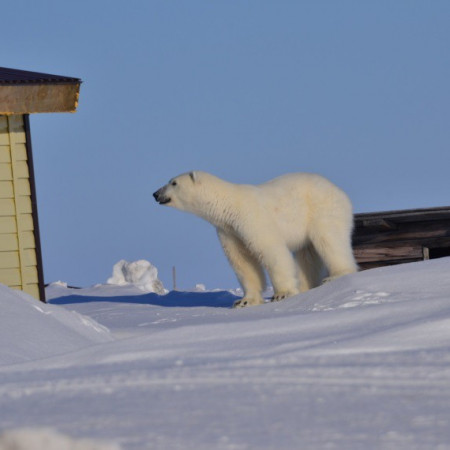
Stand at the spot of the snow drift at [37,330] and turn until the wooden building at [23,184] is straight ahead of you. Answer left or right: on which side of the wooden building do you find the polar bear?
right

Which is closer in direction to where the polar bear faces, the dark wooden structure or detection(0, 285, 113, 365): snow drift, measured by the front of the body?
the snow drift

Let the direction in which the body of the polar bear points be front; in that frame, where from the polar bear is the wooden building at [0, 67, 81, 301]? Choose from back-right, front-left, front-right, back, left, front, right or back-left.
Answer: front

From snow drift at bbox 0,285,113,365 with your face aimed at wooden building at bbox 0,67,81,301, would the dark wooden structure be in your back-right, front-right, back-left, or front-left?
front-right

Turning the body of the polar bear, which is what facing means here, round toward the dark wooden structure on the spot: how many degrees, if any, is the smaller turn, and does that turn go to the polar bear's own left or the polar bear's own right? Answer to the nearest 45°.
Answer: approximately 135° to the polar bear's own right

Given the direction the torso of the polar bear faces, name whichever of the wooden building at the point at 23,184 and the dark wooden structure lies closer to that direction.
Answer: the wooden building

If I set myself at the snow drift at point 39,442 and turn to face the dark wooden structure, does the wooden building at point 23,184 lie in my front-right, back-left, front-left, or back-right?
front-left

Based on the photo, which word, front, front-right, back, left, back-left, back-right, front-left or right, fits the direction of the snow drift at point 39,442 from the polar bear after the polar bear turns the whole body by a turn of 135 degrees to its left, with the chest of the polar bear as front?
front-right

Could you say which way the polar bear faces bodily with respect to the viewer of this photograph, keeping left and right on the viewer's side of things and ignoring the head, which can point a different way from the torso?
facing to the left of the viewer

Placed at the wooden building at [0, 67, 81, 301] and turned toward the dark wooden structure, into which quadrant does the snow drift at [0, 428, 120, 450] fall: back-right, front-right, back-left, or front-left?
back-right
